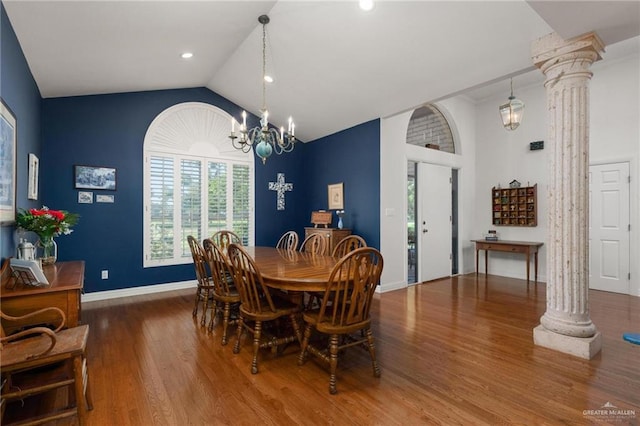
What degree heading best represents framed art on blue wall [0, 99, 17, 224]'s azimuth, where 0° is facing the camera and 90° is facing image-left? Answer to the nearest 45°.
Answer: approximately 270°

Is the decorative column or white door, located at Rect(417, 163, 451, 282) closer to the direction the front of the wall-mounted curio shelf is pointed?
the decorative column

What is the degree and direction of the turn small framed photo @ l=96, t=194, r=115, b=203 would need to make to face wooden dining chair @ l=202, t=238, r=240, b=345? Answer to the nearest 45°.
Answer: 0° — it already faces it

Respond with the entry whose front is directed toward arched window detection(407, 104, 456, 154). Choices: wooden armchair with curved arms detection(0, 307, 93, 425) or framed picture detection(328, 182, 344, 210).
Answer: the wooden armchair with curved arms

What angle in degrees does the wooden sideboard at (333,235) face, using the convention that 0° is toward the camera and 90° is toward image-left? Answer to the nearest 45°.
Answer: approximately 45°

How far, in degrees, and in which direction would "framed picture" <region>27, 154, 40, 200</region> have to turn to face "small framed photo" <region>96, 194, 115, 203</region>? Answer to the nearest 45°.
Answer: approximately 45° to its left

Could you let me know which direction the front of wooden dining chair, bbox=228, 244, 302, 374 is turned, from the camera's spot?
facing away from the viewer and to the right of the viewer

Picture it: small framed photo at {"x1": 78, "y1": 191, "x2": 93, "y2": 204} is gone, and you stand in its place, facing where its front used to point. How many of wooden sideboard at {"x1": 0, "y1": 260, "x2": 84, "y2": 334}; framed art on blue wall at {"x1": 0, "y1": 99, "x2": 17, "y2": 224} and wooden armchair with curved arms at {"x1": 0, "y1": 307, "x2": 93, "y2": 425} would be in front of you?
3

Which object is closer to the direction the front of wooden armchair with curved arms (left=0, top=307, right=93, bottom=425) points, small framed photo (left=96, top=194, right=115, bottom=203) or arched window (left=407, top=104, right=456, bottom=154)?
the arched window

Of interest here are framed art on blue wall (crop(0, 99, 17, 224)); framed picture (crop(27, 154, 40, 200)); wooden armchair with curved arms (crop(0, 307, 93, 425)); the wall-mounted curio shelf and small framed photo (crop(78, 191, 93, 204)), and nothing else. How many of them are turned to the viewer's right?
3
